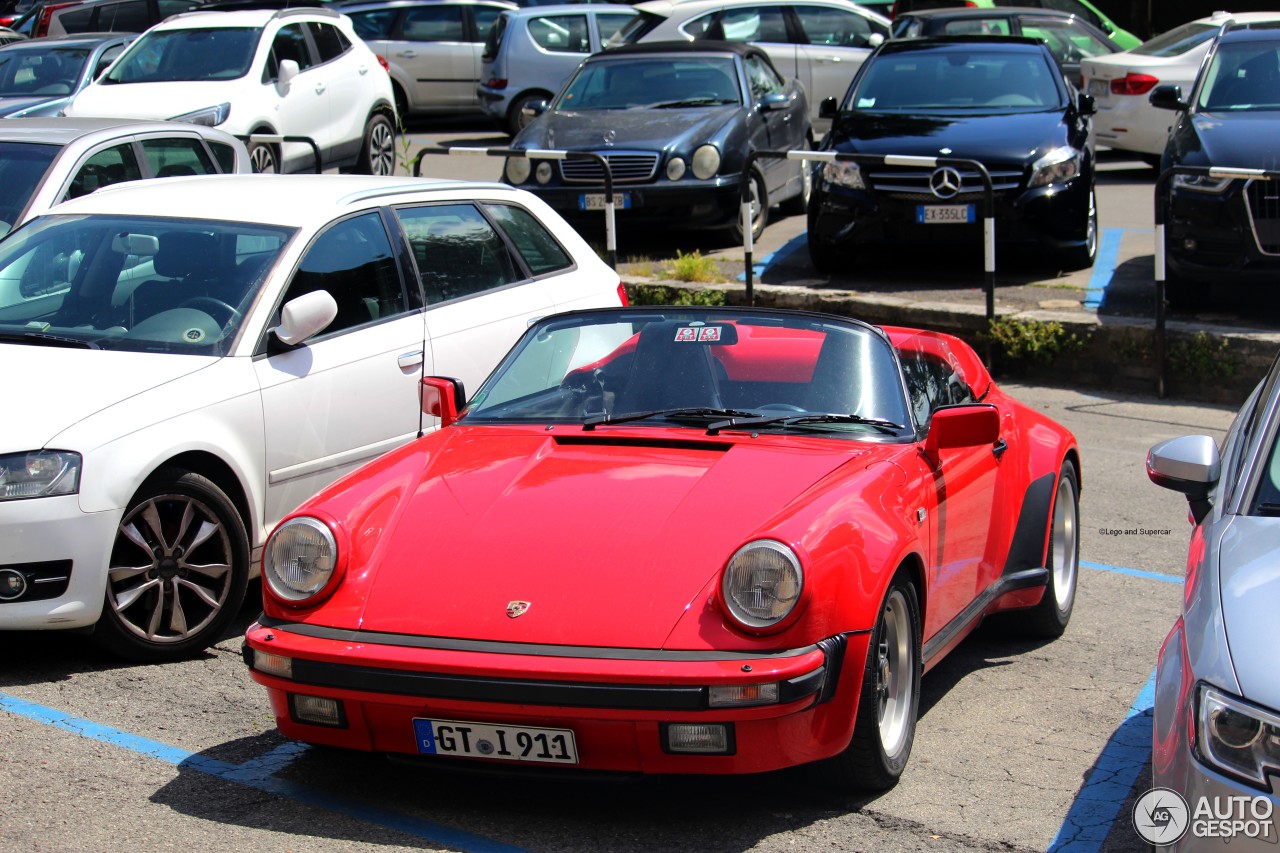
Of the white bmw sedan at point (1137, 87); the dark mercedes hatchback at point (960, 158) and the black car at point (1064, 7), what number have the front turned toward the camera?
1

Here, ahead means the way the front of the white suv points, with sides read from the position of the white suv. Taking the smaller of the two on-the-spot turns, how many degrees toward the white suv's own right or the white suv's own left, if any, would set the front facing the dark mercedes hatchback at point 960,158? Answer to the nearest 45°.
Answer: approximately 90° to the white suv's own left

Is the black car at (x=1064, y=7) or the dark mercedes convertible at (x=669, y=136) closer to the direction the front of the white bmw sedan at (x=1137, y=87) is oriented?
the black car

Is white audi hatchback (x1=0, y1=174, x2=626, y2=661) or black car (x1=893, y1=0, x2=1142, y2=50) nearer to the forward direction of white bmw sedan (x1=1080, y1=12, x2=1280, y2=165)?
the black car

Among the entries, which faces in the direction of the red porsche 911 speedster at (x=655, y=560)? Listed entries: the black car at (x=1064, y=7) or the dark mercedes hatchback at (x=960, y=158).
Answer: the dark mercedes hatchback

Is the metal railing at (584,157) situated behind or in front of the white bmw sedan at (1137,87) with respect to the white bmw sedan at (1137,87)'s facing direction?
behind

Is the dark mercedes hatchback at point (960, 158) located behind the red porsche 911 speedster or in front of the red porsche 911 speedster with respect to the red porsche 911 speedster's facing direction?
behind

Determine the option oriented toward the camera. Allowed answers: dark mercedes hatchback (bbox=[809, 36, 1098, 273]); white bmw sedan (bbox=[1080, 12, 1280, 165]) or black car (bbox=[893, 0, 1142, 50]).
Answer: the dark mercedes hatchback

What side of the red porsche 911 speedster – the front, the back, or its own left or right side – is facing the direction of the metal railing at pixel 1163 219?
back

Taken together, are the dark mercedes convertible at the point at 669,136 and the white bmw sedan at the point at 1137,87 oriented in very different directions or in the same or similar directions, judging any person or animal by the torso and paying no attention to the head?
very different directions

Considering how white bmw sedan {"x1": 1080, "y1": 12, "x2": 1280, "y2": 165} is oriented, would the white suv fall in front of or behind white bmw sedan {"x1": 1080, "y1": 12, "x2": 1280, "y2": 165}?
behind

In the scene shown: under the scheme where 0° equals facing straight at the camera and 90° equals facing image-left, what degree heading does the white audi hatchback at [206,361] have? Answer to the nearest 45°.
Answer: approximately 45°

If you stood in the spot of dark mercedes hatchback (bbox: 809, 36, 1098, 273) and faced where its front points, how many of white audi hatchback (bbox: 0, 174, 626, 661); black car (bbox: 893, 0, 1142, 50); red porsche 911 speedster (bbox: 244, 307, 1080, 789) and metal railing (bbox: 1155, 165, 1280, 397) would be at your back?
1

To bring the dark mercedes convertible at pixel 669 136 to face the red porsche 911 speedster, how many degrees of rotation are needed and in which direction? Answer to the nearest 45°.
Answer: approximately 45° to its left
